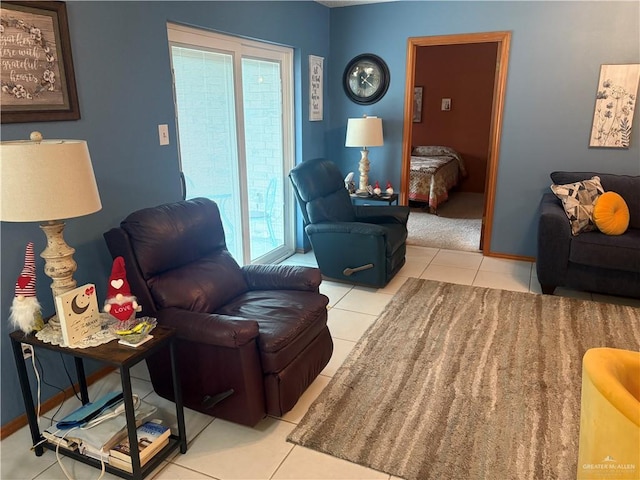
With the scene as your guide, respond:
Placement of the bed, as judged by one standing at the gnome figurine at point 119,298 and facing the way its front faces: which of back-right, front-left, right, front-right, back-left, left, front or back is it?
back-left

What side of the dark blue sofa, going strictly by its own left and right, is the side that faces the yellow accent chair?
front

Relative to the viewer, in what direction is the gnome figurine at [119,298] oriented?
toward the camera

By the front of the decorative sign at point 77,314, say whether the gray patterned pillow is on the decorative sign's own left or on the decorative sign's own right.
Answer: on the decorative sign's own left

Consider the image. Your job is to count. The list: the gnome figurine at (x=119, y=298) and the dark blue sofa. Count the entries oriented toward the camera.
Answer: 2

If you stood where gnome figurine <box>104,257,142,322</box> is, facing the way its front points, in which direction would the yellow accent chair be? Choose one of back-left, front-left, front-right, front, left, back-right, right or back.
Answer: front-left

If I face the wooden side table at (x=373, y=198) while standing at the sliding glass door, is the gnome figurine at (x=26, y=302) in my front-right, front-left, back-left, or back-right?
back-right

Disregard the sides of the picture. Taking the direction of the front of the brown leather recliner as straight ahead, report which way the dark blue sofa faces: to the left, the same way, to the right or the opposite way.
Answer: to the right

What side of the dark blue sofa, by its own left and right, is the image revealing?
front

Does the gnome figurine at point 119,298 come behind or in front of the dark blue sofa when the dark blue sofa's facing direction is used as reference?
in front

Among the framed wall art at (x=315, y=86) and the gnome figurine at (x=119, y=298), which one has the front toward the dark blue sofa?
the framed wall art

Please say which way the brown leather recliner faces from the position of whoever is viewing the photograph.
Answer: facing the viewer and to the right of the viewer

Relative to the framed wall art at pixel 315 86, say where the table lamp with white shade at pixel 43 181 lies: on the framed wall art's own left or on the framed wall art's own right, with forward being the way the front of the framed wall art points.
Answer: on the framed wall art's own right
